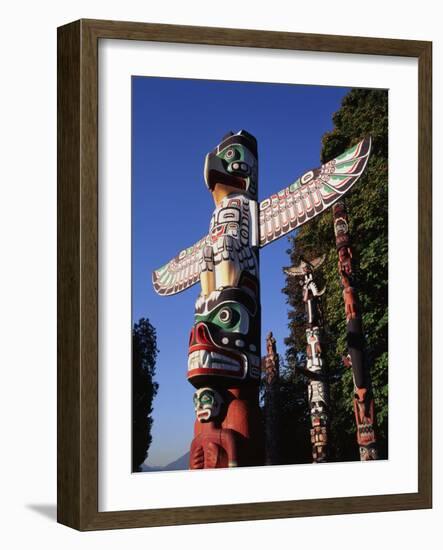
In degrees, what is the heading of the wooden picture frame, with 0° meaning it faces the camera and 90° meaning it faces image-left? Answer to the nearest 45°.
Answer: approximately 315°
